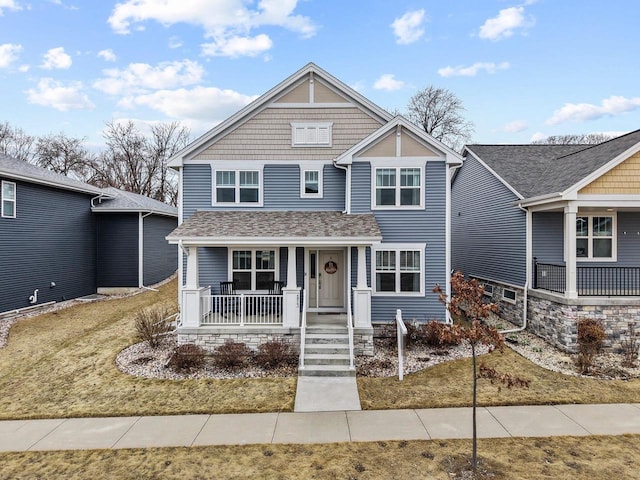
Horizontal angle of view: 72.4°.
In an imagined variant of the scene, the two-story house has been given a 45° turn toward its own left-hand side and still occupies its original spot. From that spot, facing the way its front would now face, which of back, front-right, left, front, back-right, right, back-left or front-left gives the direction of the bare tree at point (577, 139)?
left

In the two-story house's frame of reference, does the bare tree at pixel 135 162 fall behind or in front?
behind

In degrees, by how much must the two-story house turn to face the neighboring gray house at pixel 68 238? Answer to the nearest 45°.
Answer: approximately 135° to its right

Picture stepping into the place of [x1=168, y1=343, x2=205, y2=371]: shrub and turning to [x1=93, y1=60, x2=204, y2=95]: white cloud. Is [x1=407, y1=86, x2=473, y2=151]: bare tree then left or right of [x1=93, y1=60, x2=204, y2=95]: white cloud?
right

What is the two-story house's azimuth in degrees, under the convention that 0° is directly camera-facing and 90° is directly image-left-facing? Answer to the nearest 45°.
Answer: approximately 0°

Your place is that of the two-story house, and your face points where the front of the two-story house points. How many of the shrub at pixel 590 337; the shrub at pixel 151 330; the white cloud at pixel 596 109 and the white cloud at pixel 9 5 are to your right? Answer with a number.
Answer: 2

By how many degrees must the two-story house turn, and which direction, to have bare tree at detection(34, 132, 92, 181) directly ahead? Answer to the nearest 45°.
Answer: approximately 135° to its right

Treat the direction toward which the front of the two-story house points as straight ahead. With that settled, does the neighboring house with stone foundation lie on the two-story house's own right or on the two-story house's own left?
on the two-story house's own left
